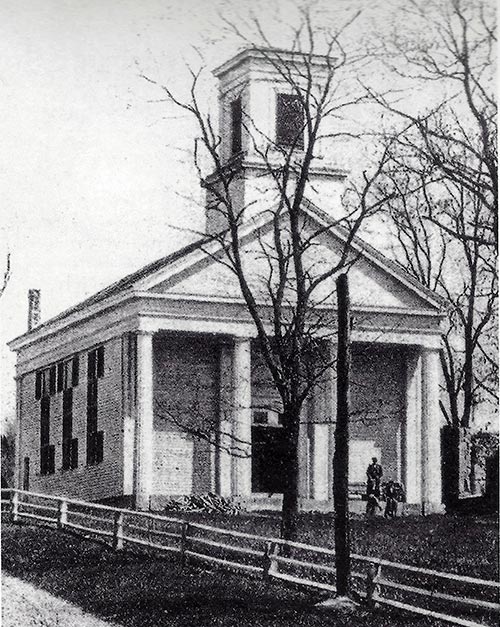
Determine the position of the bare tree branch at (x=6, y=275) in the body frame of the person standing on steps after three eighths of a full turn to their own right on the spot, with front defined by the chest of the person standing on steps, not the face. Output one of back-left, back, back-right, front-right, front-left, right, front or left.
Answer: left

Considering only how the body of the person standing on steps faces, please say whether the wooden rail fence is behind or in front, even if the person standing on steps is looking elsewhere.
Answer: in front

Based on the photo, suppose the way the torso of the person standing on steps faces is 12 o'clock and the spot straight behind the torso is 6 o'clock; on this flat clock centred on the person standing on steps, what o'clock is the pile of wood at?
The pile of wood is roughly at 2 o'clock from the person standing on steps.

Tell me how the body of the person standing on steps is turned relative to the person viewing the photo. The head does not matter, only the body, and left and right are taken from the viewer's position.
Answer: facing the viewer

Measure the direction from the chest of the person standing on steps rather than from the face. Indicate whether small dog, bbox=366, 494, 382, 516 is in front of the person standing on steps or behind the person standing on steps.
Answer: in front
